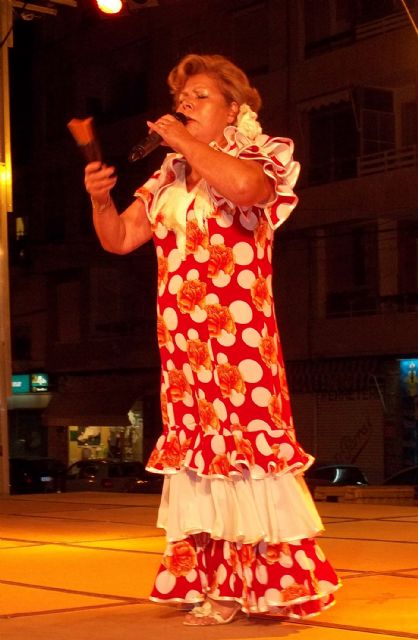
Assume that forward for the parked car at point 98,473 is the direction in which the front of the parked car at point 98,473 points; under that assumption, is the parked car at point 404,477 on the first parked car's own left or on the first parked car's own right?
on the first parked car's own right
